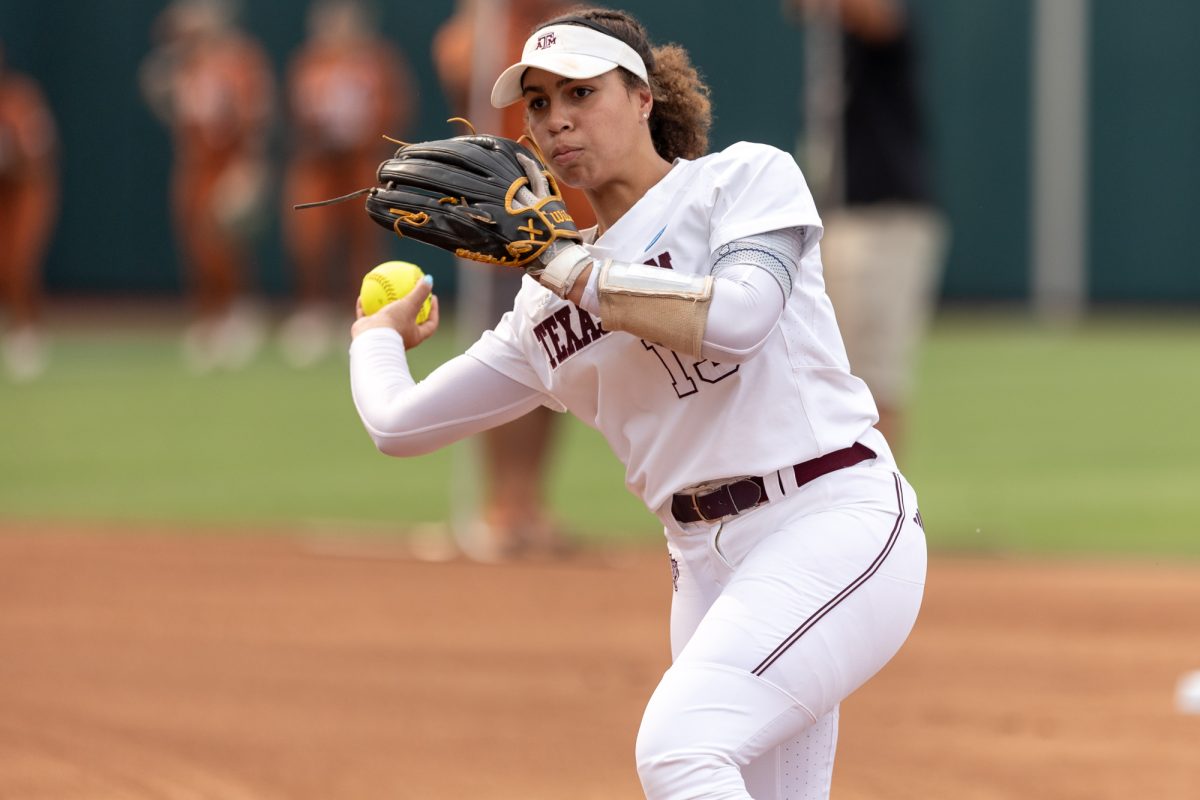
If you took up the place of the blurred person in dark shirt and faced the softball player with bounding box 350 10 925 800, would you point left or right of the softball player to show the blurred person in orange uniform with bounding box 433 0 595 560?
right

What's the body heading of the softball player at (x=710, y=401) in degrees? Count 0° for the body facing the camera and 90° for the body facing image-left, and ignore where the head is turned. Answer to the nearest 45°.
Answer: approximately 45°

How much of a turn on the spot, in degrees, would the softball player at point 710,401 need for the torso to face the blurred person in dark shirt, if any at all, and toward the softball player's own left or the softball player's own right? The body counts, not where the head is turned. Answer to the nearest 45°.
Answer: approximately 135° to the softball player's own right

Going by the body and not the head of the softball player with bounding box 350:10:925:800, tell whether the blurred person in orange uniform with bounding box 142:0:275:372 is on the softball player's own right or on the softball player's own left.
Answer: on the softball player's own right

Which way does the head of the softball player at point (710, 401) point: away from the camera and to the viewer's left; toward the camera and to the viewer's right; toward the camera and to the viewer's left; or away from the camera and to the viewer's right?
toward the camera and to the viewer's left

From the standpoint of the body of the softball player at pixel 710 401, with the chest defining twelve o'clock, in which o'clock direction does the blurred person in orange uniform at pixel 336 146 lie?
The blurred person in orange uniform is roughly at 4 o'clock from the softball player.
